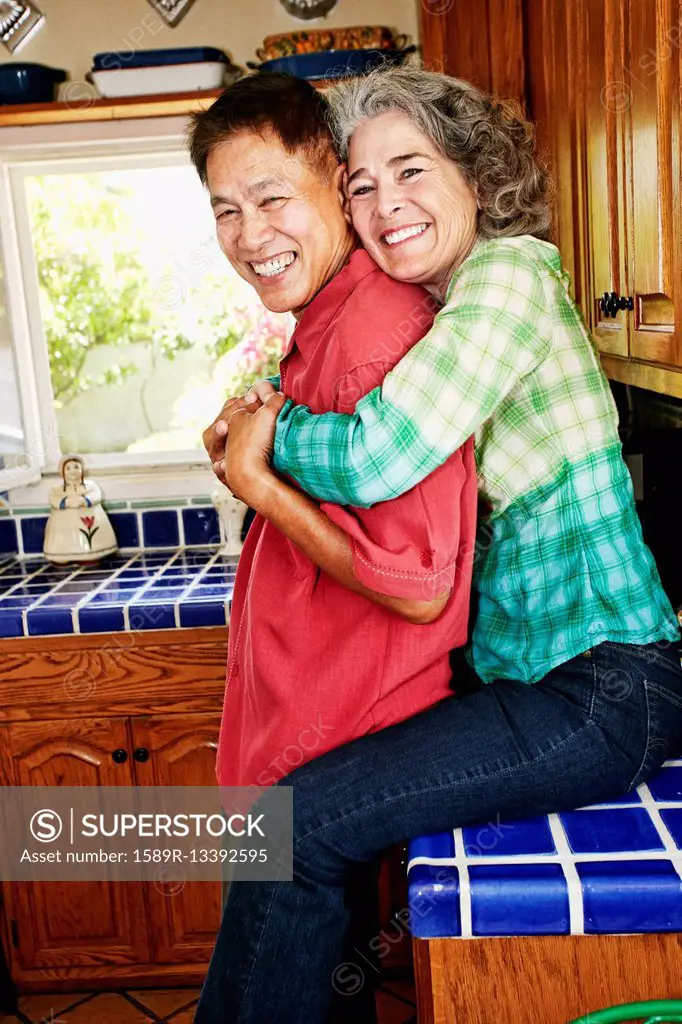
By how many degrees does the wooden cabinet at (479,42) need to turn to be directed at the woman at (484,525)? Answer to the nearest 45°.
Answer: approximately 45° to its left

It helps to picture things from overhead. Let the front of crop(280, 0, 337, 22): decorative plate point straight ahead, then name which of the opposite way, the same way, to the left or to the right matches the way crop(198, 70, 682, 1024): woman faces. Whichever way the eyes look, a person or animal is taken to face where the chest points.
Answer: to the right

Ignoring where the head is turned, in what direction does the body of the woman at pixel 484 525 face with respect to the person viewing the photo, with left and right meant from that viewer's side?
facing to the left of the viewer

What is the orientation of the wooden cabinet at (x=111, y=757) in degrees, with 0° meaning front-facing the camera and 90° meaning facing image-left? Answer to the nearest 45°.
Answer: approximately 0°
